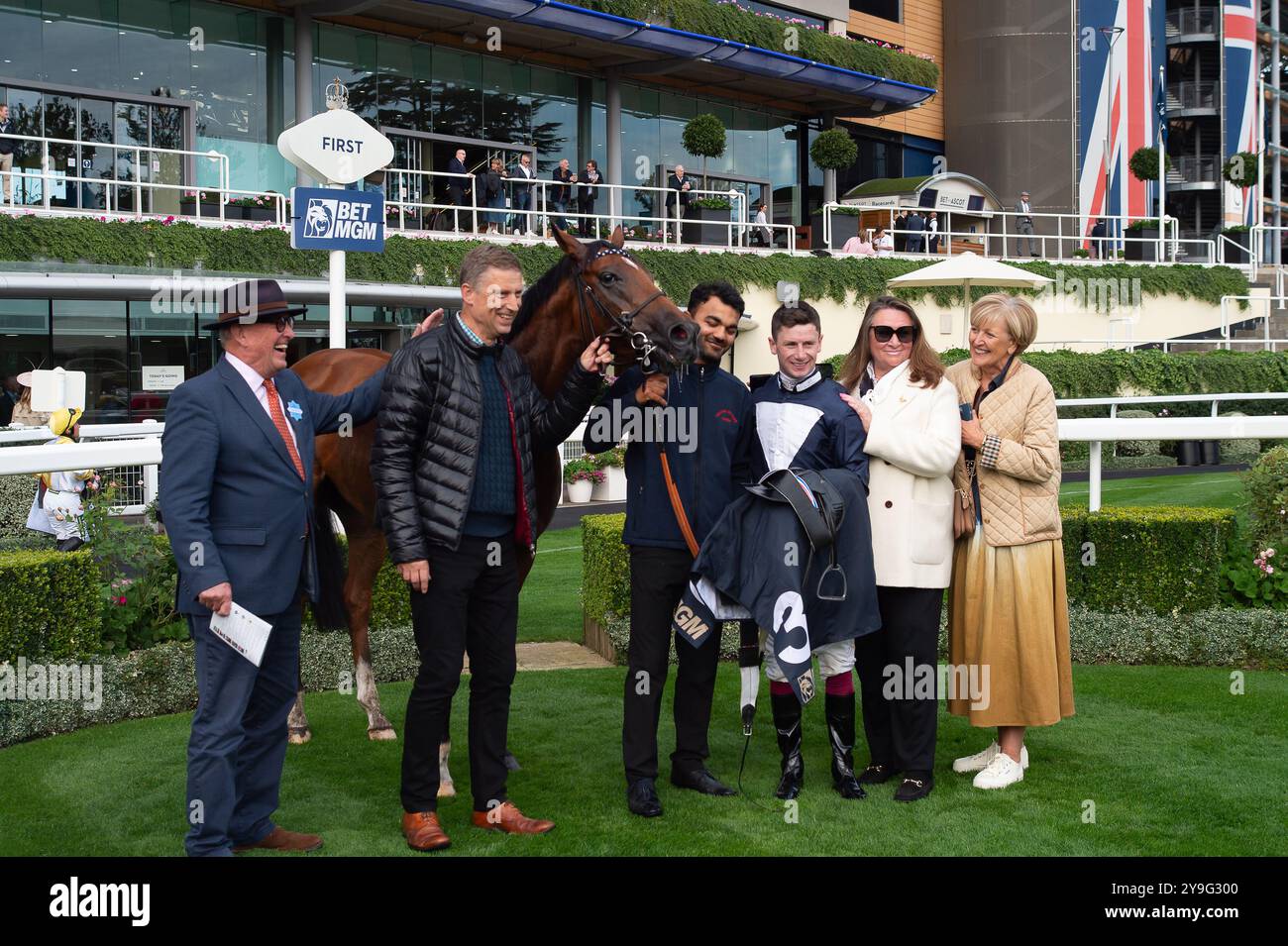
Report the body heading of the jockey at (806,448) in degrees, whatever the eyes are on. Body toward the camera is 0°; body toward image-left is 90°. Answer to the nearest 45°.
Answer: approximately 0°

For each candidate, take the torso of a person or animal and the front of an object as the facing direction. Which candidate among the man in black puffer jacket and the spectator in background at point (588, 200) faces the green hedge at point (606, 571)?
the spectator in background

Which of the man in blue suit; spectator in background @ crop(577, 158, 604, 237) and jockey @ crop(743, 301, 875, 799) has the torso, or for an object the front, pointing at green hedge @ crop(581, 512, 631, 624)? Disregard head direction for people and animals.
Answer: the spectator in background

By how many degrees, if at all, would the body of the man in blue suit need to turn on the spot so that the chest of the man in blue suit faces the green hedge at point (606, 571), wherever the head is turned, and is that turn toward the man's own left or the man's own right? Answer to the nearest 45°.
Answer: approximately 90° to the man's own left

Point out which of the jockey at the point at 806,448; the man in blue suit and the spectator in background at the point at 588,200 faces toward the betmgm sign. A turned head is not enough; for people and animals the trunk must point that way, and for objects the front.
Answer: the spectator in background

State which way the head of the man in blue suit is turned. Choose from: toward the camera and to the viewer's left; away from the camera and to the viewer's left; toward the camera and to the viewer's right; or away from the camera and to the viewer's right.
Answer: toward the camera and to the viewer's right

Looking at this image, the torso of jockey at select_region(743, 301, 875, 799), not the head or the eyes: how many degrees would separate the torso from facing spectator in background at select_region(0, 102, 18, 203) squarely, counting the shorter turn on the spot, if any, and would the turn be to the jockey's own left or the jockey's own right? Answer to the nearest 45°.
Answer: approximately 135° to the jockey's own right

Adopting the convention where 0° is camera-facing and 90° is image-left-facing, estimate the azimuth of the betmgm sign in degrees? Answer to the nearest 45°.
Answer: approximately 0°
